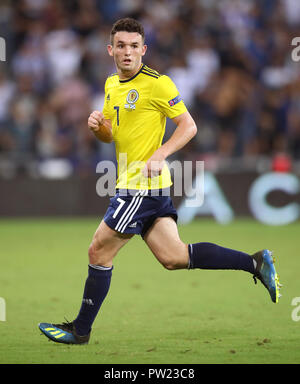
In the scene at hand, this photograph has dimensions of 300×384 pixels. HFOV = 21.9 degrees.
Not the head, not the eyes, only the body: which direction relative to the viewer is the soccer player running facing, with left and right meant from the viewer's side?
facing the viewer and to the left of the viewer
